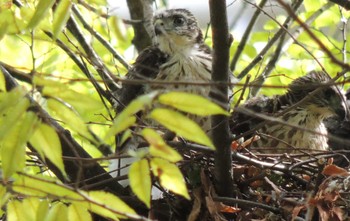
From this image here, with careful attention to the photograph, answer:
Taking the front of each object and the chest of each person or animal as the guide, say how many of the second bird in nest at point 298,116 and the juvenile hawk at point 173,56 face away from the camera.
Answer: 0

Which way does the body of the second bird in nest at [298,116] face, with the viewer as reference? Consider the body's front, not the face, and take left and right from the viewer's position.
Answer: facing to the right of the viewer

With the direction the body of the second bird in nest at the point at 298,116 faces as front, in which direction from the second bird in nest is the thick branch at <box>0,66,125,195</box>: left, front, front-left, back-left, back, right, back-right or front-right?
back-right

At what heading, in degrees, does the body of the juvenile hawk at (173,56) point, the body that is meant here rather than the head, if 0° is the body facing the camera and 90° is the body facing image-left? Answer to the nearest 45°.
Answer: approximately 315°

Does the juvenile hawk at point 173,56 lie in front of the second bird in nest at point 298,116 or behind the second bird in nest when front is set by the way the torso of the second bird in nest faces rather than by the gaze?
behind

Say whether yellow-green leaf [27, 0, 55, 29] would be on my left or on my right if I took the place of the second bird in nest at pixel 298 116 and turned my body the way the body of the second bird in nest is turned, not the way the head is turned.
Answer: on my right
